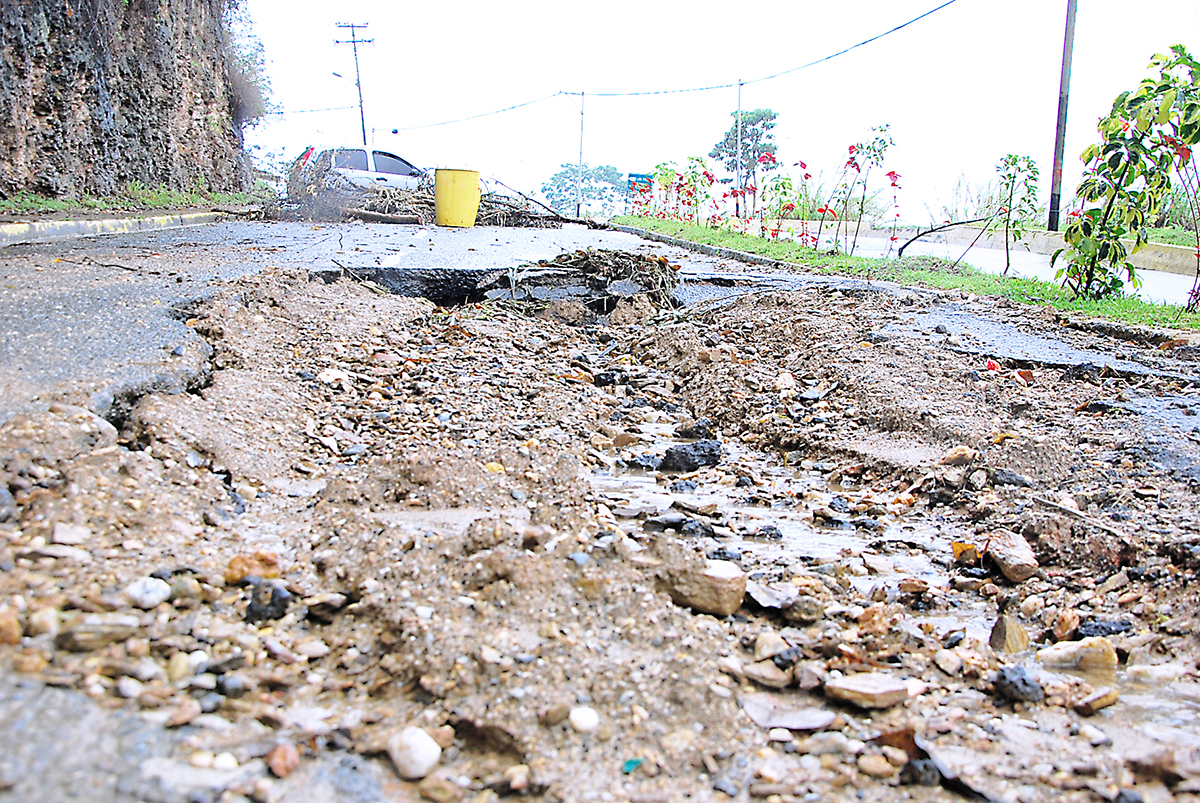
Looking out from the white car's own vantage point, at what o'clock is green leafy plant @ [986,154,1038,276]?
The green leafy plant is roughly at 2 o'clock from the white car.

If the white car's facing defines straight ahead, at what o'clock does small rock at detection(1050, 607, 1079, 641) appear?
The small rock is roughly at 3 o'clock from the white car.

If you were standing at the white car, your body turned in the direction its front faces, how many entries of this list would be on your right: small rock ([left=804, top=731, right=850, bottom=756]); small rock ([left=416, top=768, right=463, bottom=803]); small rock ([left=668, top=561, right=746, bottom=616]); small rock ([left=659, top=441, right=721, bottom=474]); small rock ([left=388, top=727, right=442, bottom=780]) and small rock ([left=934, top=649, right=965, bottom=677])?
6

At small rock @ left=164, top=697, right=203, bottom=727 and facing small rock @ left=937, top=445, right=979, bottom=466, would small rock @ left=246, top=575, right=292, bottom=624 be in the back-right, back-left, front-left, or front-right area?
front-left

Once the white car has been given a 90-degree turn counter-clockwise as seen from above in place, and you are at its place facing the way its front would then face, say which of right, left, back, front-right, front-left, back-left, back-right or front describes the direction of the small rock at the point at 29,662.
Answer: back

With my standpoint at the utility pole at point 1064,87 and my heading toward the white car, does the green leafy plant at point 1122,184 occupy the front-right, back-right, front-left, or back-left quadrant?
back-left

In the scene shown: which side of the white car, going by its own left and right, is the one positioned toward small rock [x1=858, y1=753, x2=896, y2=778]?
right

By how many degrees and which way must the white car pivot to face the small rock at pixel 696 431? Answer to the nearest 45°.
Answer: approximately 90° to its right

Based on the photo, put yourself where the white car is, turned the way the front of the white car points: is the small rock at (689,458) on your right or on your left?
on your right

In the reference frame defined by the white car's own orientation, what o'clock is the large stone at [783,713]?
The large stone is roughly at 3 o'clock from the white car.

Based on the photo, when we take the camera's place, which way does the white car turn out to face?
facing to the right of the viewer

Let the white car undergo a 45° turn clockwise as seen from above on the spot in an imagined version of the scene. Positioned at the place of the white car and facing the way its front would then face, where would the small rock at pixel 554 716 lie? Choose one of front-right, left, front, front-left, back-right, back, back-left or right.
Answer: front-right

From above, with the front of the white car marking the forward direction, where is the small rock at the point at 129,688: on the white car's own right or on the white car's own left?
on the white car's own right
